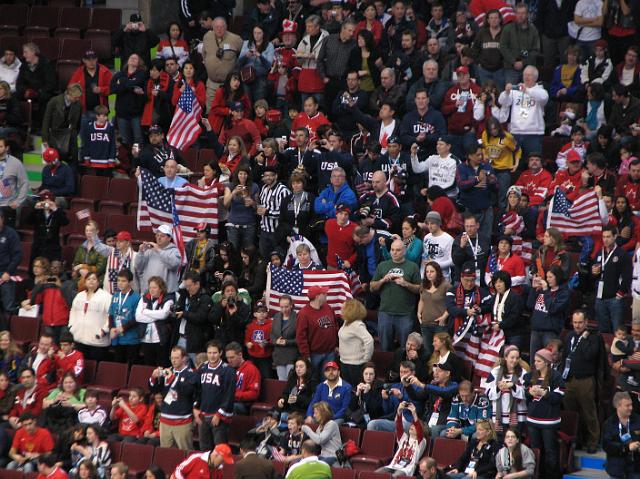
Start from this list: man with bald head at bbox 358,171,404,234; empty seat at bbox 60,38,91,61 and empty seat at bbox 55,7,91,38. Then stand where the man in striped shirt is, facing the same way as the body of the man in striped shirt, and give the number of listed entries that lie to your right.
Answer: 2

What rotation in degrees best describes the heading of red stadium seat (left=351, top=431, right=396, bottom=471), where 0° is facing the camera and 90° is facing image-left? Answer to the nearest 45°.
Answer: approximately 45°

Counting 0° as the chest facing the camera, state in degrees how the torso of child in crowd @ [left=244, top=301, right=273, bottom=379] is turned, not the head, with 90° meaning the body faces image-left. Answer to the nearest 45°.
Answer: approximately 0°

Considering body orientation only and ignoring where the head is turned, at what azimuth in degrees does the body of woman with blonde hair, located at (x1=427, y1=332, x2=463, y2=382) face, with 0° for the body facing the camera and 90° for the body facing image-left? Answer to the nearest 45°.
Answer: approximately 45°

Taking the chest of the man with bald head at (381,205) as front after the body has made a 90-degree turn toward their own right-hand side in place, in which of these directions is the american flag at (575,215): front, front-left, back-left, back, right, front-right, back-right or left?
back-right

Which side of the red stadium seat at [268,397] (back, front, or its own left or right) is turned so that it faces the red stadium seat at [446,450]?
left

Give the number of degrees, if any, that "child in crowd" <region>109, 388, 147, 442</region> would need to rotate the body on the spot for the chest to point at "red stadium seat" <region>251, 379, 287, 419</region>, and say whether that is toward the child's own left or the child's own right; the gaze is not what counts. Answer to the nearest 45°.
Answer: approximately 135° to the child's own left
